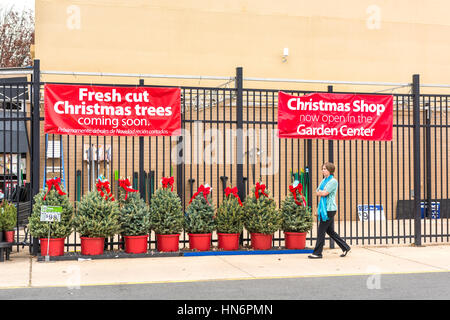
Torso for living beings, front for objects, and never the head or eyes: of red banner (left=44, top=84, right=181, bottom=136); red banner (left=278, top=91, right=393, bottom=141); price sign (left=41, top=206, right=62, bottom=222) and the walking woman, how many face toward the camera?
3

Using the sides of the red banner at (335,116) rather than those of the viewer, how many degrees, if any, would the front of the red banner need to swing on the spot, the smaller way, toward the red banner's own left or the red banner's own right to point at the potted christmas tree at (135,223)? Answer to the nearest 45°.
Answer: approximately 45° to the red banner's own right

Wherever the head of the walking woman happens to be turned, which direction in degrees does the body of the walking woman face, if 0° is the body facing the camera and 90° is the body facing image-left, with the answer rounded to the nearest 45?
approximately 90°

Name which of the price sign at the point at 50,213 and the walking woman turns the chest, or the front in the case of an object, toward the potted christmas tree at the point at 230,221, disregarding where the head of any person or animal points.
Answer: the walking woman

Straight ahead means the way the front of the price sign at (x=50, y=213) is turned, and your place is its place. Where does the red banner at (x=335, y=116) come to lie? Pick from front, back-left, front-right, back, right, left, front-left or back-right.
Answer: left

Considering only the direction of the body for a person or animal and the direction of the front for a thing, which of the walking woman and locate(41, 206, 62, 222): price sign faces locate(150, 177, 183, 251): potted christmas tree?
the walking woman

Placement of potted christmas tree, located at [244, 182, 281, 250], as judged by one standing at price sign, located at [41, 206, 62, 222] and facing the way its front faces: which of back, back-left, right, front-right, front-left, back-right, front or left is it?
left

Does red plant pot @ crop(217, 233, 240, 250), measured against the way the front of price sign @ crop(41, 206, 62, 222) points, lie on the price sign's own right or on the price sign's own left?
on the price sign's own left

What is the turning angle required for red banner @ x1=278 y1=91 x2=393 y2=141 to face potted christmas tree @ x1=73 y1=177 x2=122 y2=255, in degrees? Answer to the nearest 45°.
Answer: approximately 45° to its right

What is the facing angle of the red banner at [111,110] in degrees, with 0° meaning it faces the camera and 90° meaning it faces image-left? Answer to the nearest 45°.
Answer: approximately 0°

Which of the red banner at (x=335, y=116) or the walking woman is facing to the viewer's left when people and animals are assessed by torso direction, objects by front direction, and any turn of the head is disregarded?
the walking woman

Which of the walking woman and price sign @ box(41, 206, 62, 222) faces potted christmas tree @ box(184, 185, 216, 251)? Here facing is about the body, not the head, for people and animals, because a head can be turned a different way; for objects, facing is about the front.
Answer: the walking woman
